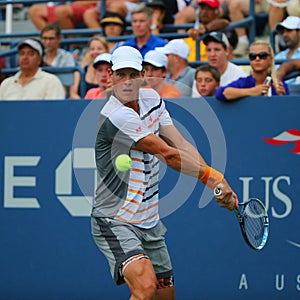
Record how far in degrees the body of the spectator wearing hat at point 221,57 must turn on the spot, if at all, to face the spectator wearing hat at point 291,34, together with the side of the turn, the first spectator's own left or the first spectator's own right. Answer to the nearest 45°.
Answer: approximately 135° to the first spectator's own left

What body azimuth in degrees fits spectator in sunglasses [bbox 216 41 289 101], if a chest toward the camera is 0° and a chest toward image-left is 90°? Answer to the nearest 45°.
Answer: approximately 0°

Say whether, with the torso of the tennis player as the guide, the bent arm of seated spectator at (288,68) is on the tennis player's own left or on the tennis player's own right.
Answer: on the tennis player's own left

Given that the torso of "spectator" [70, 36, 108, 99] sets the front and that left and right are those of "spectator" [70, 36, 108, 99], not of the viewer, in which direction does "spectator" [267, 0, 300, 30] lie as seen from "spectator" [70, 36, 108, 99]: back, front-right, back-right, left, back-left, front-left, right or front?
back-left

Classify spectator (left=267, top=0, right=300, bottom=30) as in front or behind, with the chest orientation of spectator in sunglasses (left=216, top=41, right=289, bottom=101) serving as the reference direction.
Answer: behind

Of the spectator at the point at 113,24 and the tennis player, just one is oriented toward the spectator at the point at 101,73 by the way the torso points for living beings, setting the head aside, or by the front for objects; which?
the spectator at the point at 113,24

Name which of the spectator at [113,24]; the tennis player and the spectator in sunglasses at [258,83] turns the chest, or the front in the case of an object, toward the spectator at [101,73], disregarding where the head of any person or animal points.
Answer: the spectator at [113,24]

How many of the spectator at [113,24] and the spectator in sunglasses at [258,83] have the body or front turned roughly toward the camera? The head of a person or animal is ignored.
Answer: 2

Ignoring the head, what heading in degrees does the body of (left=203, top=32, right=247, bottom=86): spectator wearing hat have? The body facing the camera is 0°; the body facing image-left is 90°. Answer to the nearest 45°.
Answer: approximately 45°
